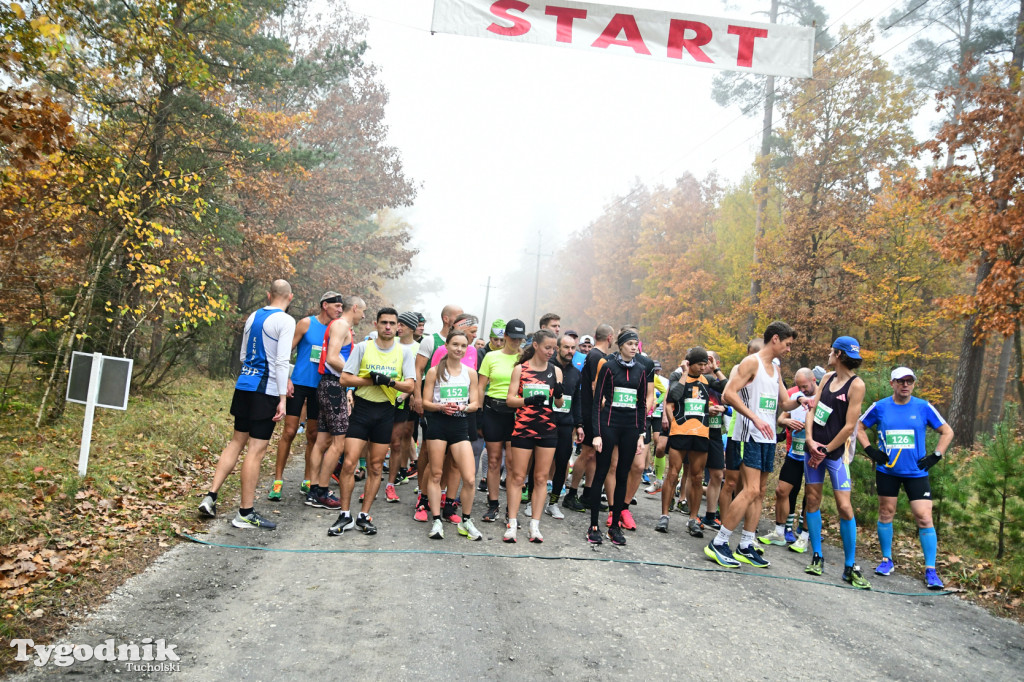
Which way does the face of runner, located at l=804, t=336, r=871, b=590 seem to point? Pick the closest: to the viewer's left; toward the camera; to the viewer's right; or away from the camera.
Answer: to the viewer's left

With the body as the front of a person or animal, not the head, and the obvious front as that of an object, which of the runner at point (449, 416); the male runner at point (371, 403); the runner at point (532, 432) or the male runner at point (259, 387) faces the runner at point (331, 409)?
the male runner at point (259, 387)

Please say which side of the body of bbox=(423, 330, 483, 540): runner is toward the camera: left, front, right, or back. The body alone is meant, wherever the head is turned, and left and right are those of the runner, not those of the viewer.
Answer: front

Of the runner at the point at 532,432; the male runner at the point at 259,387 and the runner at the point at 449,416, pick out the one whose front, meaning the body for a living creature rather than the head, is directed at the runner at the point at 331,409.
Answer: the male runner

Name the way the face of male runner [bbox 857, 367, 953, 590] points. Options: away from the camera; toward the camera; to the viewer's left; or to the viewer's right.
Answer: toward the camera

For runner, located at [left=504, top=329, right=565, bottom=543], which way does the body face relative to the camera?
toward the camera

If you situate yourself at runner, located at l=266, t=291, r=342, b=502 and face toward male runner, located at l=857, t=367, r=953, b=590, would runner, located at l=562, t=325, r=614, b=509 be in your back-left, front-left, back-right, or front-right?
front-left

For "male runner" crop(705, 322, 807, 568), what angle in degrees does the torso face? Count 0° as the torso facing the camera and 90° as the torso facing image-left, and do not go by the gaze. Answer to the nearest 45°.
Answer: approximately 315°

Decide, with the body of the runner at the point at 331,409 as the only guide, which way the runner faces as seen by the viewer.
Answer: to the viewer's right

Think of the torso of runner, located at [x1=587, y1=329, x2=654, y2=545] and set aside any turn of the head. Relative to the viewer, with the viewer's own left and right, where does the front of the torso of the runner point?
facing the viewer

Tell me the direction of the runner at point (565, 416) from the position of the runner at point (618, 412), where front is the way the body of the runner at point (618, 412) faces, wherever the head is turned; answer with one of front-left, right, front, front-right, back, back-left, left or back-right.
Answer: back-right

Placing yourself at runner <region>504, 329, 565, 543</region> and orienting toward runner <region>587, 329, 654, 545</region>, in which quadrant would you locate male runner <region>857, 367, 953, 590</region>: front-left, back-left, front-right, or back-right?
front-right

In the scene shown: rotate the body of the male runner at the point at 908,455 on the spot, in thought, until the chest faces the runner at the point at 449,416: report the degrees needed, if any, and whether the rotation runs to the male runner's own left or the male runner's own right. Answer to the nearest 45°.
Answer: approximately 45° to the male runner's own right

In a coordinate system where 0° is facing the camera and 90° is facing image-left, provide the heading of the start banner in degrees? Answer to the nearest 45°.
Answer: approximately 0°

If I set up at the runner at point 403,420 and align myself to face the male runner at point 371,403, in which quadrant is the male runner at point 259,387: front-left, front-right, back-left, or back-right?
front-right
